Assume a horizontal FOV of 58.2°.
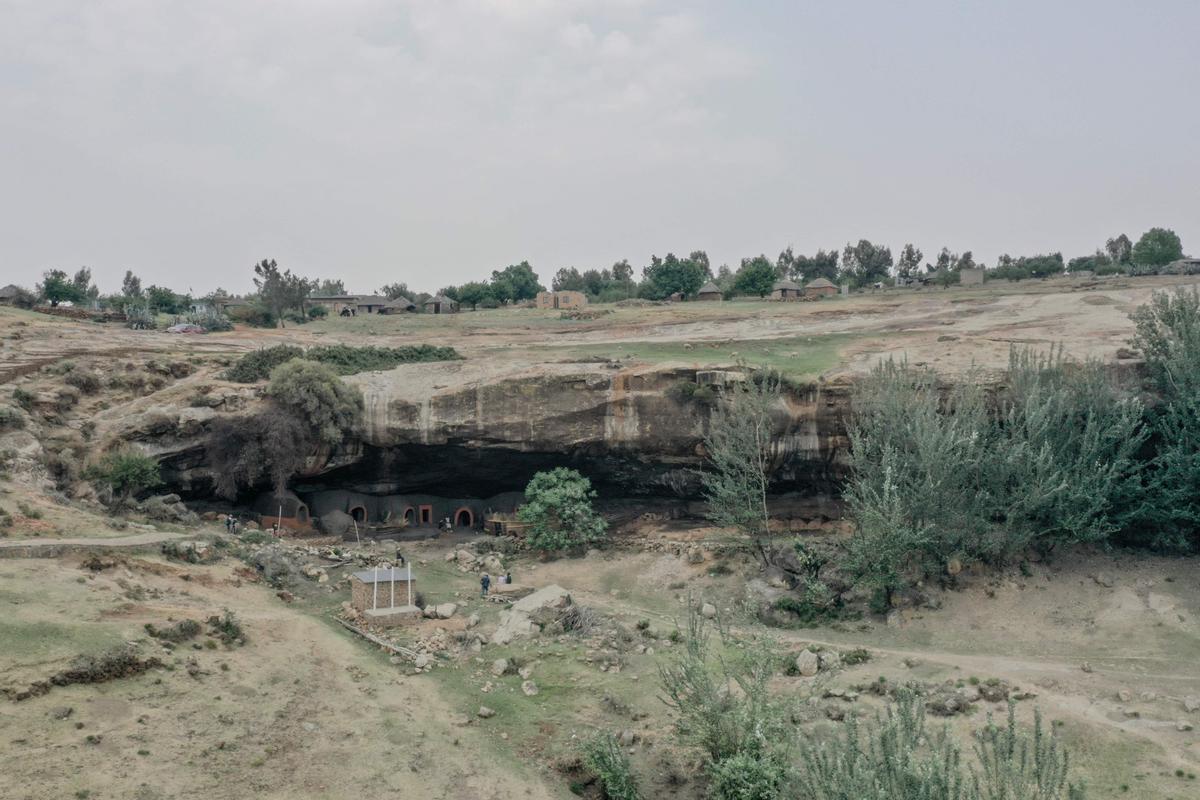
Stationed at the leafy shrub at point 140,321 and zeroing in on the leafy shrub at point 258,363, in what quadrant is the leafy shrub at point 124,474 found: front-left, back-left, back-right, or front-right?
front-right

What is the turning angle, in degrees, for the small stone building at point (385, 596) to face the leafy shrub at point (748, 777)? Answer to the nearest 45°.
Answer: approximately 45° to its left

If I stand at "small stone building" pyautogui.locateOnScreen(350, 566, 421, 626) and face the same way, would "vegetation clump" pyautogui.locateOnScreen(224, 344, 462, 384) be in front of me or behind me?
behind

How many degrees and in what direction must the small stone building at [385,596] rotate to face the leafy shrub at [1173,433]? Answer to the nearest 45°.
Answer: approximately 90° to its left

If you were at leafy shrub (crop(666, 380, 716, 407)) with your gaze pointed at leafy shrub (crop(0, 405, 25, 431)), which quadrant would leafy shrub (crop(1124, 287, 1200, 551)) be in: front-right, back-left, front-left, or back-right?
back-left

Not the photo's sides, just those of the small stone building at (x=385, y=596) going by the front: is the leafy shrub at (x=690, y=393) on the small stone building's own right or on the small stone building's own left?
on the small stone building's own left

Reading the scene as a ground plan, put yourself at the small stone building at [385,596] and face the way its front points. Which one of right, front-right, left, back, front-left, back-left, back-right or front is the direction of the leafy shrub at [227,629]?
front-right

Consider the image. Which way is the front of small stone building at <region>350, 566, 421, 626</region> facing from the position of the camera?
facing the viewer

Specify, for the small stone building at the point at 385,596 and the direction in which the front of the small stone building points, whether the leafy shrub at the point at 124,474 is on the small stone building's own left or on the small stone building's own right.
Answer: on the small stone building's own right

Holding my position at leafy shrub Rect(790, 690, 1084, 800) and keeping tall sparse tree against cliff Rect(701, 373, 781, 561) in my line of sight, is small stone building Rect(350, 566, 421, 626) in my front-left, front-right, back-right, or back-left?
front-left

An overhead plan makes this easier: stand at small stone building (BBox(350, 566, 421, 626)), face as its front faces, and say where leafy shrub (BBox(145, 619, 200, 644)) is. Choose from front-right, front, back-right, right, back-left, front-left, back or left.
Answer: front-right

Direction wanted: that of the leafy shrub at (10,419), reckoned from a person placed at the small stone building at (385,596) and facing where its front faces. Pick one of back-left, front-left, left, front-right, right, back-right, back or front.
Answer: back-right

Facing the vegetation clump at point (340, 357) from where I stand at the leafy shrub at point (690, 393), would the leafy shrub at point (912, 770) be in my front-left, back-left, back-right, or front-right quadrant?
back-left

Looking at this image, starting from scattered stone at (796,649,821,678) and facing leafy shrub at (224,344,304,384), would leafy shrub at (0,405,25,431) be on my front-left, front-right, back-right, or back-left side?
front-left

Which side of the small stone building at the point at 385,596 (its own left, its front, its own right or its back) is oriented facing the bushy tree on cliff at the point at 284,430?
back

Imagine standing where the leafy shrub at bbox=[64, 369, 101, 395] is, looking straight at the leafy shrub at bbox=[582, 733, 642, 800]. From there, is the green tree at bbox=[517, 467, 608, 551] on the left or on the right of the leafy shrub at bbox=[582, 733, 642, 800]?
left

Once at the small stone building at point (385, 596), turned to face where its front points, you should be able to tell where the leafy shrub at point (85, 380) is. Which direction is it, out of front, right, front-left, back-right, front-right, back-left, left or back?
back-right
